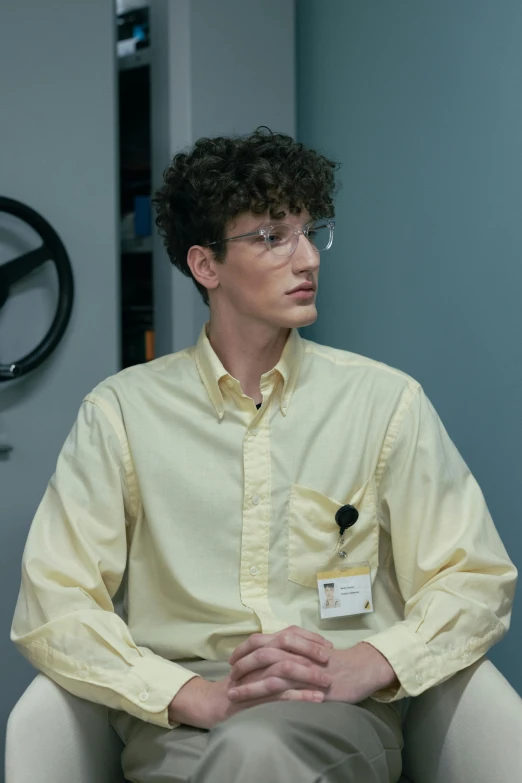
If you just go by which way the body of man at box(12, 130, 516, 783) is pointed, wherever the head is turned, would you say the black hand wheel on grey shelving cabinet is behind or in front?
behind

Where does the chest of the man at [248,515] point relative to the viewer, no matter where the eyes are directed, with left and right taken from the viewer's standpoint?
facing the viewer

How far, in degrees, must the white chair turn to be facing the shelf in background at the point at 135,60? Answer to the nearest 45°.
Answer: approximately 180°

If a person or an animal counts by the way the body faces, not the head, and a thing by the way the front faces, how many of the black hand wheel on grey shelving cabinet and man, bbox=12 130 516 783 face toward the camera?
2

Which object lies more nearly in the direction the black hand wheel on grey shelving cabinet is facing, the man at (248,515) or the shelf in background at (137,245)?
the man

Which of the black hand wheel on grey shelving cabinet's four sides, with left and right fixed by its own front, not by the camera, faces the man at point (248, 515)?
front

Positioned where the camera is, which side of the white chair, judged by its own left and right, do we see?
front

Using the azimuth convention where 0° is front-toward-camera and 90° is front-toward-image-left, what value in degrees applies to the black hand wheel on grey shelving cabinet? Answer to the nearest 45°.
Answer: approximately 0°
